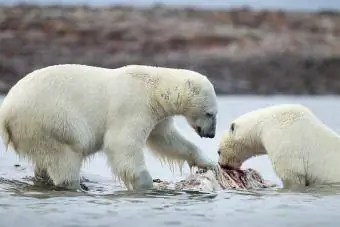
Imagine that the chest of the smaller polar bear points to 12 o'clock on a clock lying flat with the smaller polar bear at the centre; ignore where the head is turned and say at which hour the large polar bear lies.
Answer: The large polar bear is roughly at 11 o'clock from the smaller polar bear.

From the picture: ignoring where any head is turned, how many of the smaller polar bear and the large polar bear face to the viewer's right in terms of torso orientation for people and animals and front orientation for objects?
1

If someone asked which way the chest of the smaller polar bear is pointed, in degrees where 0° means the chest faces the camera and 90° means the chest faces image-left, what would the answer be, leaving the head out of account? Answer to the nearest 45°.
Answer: approximately 90°

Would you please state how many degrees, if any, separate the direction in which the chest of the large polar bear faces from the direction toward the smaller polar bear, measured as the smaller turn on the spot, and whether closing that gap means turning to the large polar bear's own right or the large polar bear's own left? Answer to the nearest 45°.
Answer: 0° — it already faces it

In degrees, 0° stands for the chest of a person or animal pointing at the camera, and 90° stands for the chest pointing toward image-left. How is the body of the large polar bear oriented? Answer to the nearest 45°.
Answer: approximately 270°

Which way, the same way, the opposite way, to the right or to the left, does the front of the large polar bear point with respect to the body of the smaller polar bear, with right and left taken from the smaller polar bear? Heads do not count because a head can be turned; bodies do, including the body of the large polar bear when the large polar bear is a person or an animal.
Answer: the opposite way
